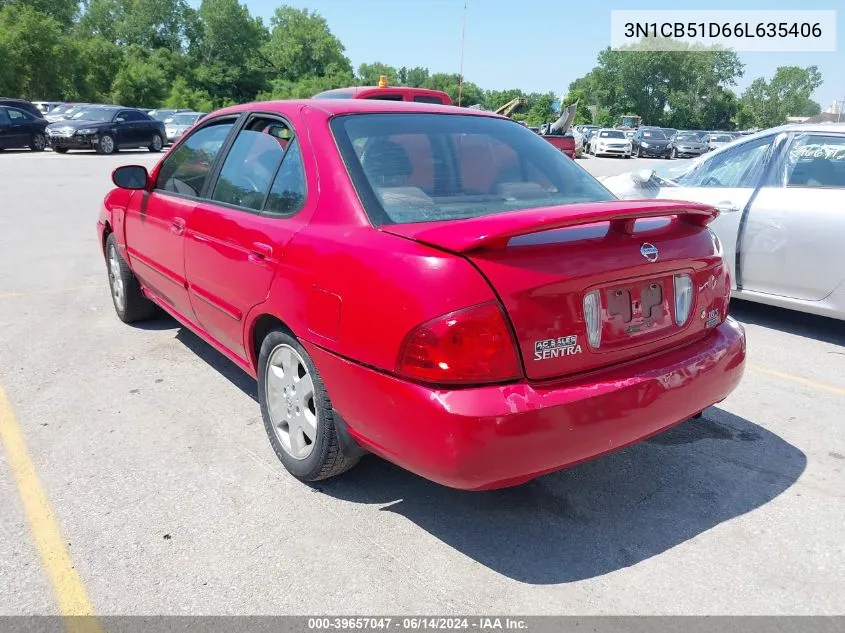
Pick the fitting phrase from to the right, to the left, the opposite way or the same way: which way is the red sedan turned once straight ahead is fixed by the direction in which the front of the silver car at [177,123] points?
to the right

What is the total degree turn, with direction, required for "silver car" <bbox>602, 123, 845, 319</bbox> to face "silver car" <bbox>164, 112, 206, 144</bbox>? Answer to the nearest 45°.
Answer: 0° — it already faces it

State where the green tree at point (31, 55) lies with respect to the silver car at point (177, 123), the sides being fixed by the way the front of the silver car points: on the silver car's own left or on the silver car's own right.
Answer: on the silver car's own right

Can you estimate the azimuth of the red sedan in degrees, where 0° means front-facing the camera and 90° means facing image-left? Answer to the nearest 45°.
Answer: approximately 135°

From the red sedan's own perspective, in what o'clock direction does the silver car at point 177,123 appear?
The silver car is roughly at 1 o'clock from the red sedan.

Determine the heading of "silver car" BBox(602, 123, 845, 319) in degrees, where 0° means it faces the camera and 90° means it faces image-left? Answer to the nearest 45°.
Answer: approximately 135°

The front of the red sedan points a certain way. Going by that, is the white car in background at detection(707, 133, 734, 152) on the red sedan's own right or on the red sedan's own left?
on the red sedan's own right

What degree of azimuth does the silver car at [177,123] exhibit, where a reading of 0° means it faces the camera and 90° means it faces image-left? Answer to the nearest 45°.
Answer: approximately 45°

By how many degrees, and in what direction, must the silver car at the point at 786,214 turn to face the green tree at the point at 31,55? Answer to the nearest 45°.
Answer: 0° — it already faces it
